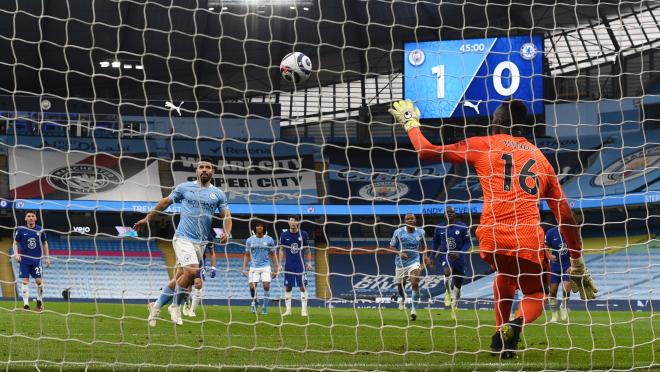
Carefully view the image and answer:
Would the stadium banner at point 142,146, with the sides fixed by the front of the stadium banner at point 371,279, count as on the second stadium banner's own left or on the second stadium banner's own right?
on the second stadium banner's own right

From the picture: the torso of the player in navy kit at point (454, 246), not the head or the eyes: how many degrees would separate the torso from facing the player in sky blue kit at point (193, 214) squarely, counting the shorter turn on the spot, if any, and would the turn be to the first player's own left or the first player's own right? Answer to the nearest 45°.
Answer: approximately 45° to the first player's own right

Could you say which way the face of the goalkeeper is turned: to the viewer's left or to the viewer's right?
to the viewer's left

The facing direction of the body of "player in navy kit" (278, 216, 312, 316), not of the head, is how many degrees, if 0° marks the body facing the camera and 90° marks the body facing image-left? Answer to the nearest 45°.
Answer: approximately 0°

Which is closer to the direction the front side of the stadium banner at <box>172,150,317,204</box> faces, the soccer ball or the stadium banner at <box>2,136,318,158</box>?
the soccer ball

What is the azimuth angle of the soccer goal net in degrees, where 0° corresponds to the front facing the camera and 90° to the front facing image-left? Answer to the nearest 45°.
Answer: approximately 180°

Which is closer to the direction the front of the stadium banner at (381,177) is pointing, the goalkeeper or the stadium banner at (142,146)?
the goalkeeper
